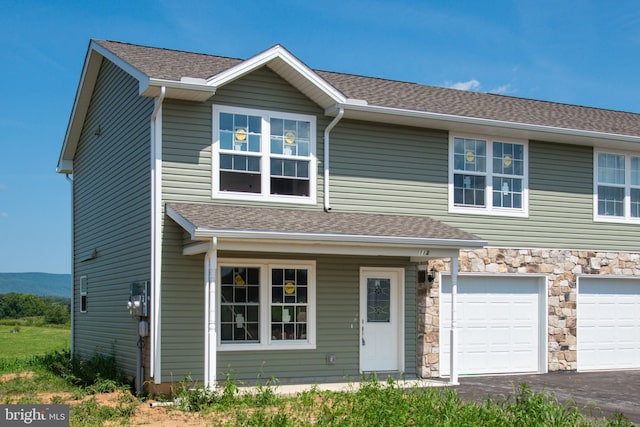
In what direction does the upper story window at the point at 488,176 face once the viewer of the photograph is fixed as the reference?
facing the viewer and to the right of the viewer

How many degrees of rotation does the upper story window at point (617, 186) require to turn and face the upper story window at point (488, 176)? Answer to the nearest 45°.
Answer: approximately 90° to its right

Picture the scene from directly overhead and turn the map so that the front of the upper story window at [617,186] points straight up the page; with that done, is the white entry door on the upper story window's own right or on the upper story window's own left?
on the upper story window's own right

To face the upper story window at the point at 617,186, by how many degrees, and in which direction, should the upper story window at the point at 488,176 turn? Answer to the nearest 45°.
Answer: approximately 90° to its left

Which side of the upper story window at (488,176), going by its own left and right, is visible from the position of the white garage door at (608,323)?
left

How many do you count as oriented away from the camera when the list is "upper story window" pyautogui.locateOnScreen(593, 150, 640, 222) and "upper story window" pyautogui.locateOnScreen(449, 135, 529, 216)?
0

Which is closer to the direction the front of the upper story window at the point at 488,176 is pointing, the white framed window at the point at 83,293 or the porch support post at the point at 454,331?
the porch support post
